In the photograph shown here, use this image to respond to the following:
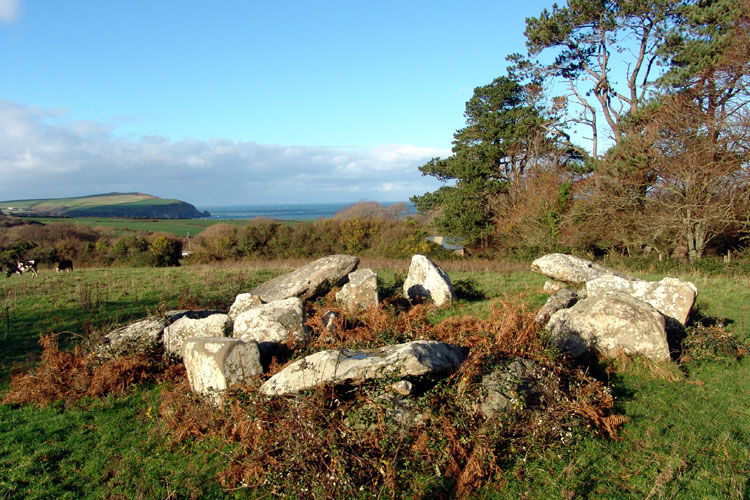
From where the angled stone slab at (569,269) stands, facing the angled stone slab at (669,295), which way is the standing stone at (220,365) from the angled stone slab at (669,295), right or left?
right
